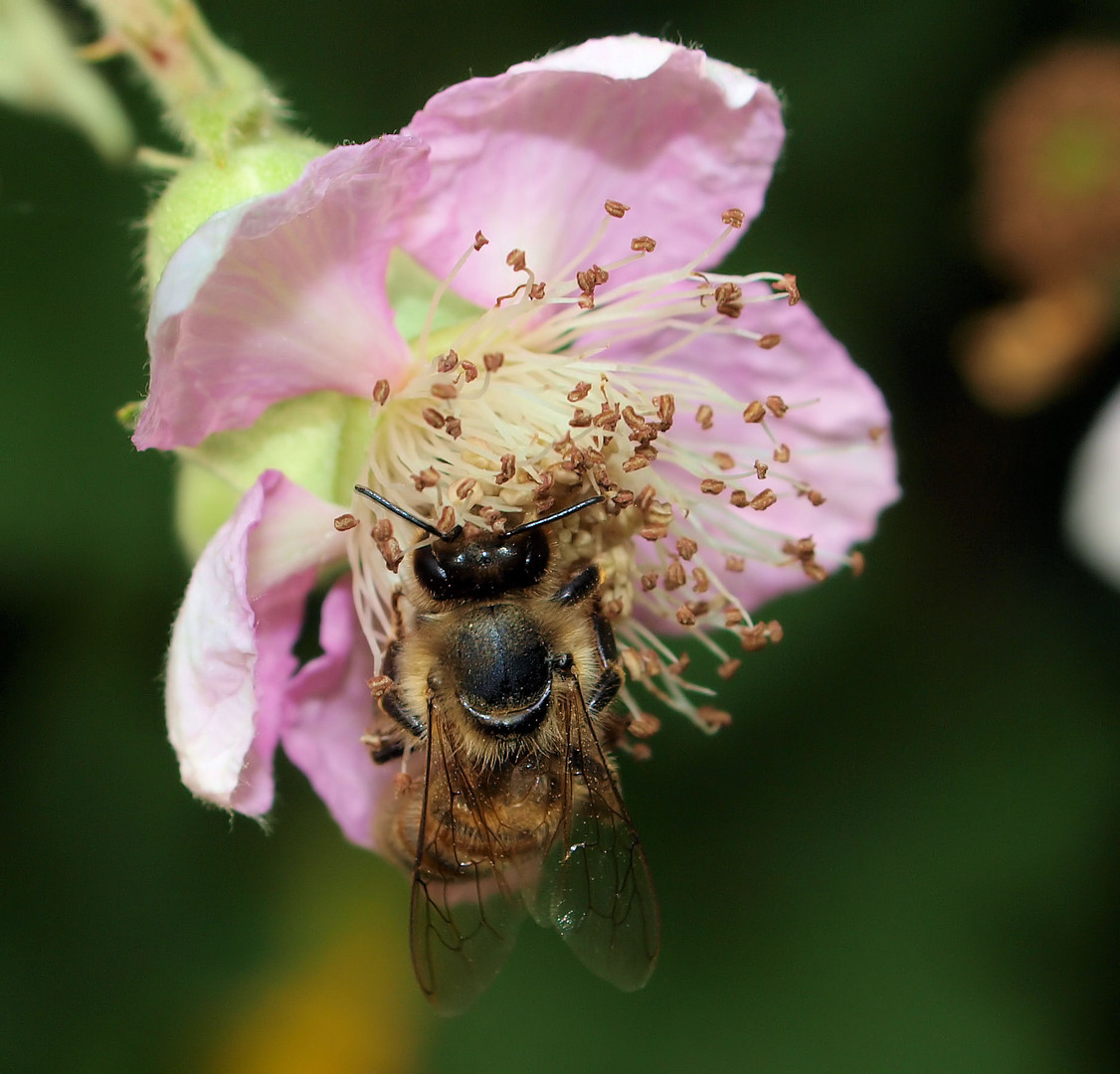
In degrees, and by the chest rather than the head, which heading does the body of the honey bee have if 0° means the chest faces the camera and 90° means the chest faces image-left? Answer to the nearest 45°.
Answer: approximately 180°
